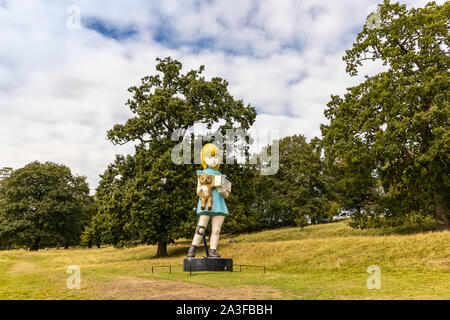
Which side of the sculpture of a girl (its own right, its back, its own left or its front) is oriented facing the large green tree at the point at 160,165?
back

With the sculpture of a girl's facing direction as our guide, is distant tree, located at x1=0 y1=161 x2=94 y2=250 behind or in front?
behind

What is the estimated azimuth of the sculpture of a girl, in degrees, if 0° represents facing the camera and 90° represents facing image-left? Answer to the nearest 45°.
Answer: approximately 0°

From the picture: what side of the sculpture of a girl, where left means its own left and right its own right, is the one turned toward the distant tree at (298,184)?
back
